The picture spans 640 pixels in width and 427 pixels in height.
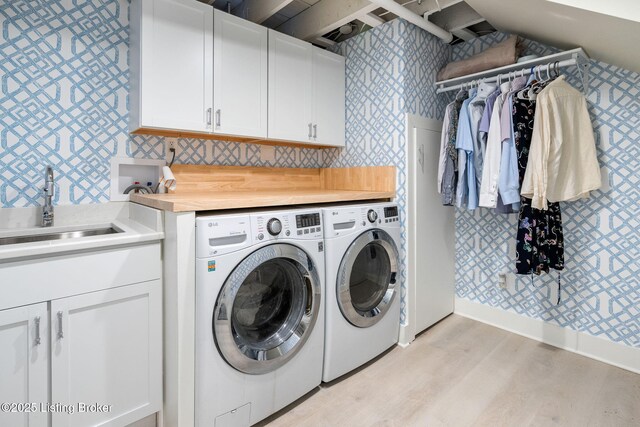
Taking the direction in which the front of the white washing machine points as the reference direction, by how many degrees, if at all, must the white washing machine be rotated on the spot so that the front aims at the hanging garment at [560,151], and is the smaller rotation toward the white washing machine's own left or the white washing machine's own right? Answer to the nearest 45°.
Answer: approximately 45° to the white washing machine's own left

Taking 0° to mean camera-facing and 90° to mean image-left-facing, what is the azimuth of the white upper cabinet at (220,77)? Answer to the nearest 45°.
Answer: approximately 315°

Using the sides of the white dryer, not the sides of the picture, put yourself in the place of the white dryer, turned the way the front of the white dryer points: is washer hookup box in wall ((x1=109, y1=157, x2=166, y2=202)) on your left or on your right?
on your right

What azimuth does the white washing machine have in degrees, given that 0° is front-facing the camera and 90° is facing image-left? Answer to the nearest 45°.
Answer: approximately 315°
